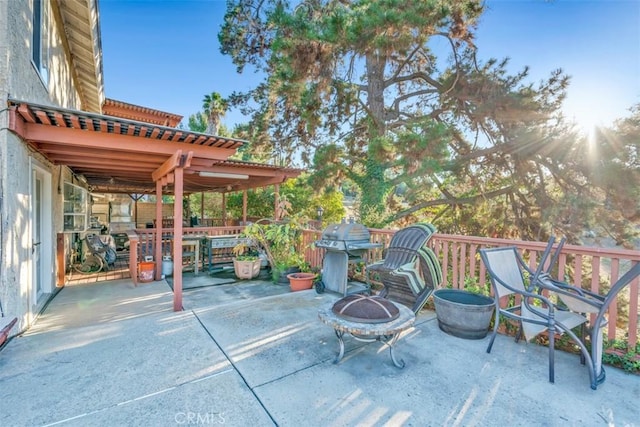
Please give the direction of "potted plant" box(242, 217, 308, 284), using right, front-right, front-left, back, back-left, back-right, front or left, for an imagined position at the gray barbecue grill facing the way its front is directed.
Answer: right

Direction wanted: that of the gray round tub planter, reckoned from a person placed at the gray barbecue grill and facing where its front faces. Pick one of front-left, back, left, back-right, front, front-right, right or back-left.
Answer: left

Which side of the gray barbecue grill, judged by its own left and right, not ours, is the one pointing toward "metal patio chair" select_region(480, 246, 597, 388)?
left

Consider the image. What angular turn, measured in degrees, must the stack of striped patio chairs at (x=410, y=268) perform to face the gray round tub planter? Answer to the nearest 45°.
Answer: approximately 90° to its left

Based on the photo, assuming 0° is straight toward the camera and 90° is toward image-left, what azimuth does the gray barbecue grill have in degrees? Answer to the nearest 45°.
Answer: approximately 45°
